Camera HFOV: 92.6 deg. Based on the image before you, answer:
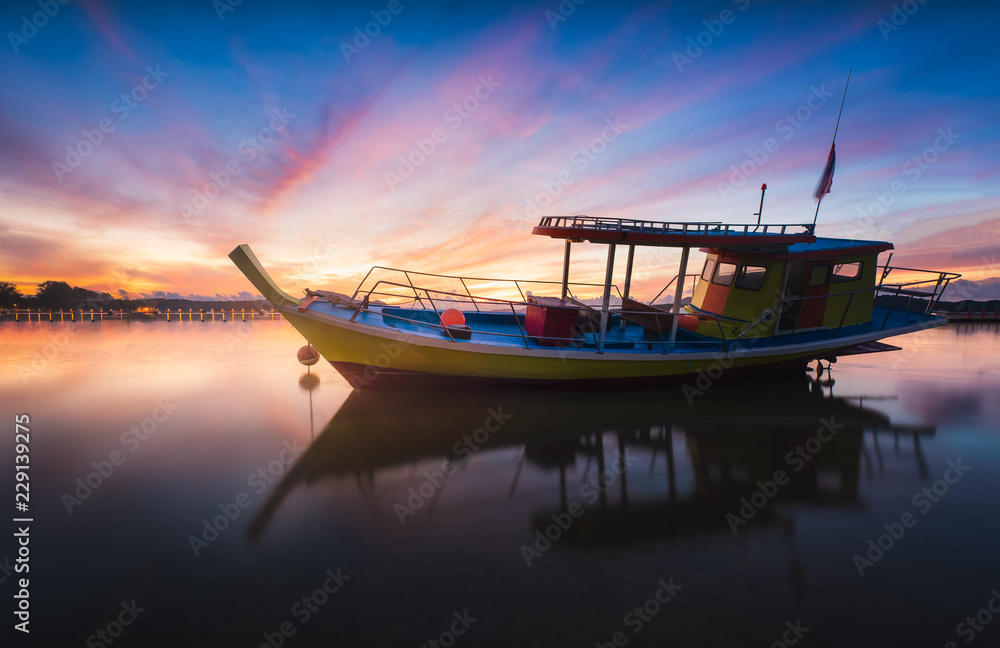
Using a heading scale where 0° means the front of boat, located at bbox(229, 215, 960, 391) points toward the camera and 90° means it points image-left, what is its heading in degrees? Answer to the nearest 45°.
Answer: approximately 45°

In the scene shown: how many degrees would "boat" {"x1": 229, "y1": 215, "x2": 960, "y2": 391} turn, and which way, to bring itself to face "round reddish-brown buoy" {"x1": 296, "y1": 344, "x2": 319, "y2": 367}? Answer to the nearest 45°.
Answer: approximately 45° to its right

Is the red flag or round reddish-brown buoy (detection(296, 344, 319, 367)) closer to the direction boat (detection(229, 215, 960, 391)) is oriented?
the round reddish-brown buoy
